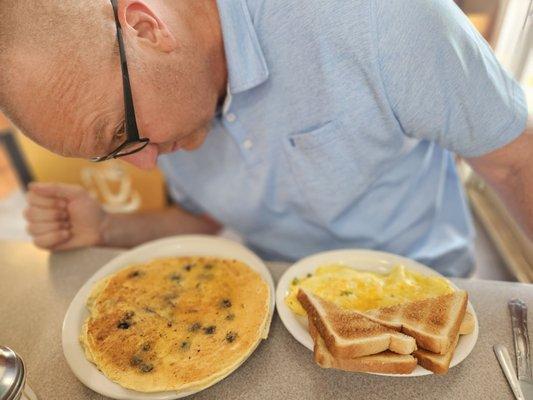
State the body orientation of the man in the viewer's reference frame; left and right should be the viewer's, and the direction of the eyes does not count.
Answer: facing the viewer and to the left of the viewer

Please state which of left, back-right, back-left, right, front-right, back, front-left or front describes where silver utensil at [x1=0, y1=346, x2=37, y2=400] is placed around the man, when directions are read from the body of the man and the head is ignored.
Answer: front

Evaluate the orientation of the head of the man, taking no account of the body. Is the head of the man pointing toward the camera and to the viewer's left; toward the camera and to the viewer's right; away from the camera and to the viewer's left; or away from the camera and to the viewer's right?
toward the camera and to the viewer's left
